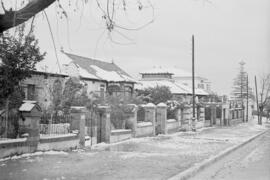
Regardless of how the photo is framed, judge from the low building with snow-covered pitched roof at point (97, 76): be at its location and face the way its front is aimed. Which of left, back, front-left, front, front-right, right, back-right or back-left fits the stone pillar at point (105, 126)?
front-right

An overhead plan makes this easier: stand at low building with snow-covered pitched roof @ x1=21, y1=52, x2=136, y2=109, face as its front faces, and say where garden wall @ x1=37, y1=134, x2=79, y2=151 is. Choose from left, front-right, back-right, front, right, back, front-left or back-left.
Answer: front-right

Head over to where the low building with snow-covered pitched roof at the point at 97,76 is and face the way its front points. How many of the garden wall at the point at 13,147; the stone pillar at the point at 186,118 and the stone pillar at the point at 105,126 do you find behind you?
0

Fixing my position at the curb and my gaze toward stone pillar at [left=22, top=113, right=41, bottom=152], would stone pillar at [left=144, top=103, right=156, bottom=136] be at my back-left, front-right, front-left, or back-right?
front-right

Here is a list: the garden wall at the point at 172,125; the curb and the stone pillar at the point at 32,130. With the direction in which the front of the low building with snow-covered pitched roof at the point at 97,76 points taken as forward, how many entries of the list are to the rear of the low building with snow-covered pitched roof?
0

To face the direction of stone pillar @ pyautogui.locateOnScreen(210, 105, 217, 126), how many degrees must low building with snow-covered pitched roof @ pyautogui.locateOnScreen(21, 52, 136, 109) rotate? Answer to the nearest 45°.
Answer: approximately 45° to its left

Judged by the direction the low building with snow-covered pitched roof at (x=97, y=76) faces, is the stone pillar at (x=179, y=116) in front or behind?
in front

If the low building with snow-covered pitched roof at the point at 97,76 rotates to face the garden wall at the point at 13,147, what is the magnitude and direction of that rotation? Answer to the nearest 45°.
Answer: approximately 45° to its right

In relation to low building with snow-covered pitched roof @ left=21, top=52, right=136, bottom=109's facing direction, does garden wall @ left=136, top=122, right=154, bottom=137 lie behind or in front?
in front

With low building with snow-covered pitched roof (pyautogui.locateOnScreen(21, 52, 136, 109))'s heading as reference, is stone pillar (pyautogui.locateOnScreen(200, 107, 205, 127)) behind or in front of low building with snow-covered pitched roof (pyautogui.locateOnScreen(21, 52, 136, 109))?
in front
